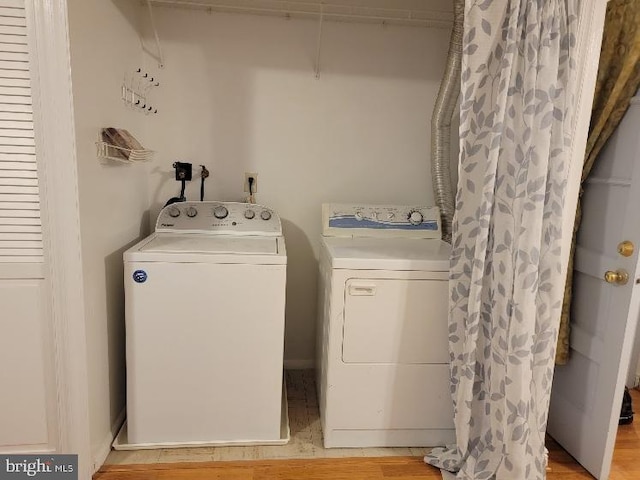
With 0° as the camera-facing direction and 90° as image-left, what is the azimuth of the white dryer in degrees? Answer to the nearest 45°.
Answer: approximately 0°

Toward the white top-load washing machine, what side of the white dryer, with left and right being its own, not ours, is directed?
right

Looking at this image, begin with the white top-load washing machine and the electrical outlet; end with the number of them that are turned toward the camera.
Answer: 2

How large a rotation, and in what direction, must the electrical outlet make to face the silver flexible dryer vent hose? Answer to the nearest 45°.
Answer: approximately 90° to its left

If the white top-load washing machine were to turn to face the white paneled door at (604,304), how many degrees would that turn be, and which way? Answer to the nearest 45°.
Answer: approximately 90° to its left

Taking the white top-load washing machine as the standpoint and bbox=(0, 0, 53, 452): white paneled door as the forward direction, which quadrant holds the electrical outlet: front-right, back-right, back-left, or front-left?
back-right

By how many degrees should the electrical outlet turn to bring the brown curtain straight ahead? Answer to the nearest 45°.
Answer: approximately 45° to its left

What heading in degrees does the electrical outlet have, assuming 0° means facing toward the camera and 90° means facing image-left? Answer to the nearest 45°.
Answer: approximately 0°

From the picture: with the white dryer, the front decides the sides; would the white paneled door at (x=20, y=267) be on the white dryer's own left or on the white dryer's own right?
on the white dryer's own right

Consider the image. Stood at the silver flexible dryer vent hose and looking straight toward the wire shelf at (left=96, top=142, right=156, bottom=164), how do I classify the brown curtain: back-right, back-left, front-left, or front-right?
back-left
